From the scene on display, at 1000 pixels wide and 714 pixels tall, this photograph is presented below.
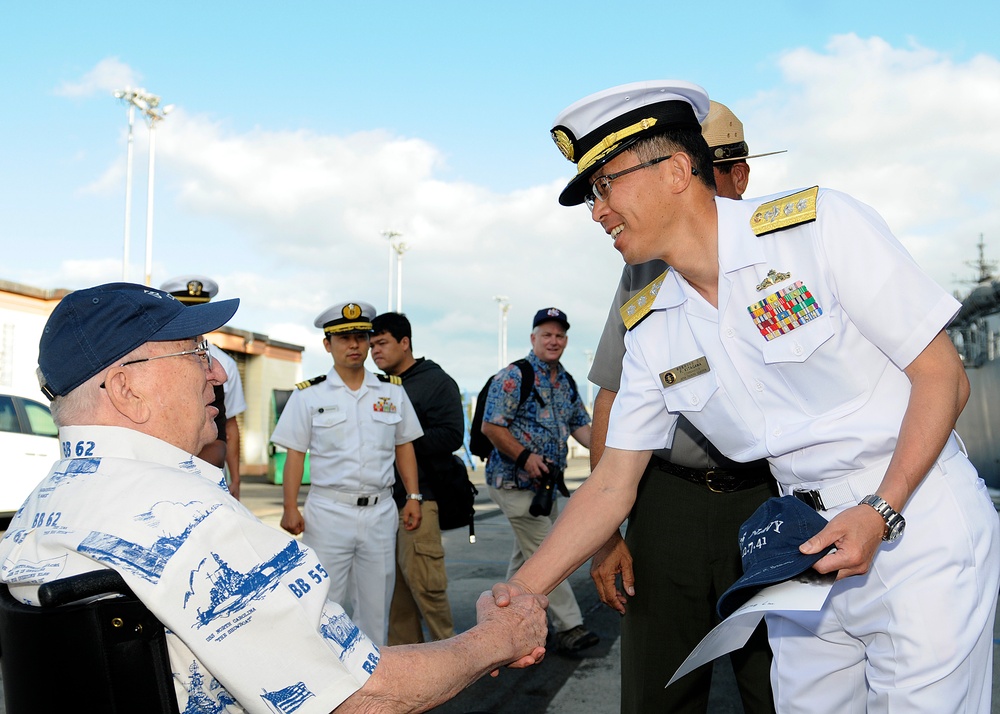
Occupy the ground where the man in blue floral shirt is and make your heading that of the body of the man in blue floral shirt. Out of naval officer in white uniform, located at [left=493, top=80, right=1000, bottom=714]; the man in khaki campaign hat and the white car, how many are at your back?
1

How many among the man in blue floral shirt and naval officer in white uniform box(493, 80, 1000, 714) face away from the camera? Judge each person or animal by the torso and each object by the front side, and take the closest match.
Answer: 0

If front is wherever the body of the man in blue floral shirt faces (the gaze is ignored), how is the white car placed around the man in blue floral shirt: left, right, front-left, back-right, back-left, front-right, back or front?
back

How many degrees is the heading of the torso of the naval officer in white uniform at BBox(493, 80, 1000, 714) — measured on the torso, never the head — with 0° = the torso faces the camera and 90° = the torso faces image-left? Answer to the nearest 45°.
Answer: approximately 45°

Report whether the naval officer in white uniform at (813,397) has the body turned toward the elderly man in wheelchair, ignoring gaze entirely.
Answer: yes

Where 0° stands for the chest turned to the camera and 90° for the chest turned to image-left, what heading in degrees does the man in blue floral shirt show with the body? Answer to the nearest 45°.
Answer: approximately 315°

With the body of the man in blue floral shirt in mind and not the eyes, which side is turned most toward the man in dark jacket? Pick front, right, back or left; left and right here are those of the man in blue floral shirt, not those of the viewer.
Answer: right

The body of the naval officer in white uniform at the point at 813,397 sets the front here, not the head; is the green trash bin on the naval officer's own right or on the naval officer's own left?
on the naval officer's own right

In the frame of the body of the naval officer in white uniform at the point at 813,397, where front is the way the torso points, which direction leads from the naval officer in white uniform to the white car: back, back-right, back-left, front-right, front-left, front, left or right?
right

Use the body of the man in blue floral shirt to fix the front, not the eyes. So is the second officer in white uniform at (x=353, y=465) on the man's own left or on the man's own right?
on the man's own right

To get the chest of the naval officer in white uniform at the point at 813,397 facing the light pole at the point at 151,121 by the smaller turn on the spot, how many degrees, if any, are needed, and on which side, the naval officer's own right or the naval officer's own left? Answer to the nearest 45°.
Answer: approximately 90° to the naval officer's own right

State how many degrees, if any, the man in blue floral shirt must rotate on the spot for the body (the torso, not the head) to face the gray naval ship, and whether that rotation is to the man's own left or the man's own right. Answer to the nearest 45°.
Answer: approximately 90° to the man's own left

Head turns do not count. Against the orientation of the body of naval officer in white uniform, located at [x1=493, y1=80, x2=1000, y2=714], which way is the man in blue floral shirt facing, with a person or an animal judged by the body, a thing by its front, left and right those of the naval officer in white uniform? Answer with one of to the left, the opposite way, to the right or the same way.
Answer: to the left

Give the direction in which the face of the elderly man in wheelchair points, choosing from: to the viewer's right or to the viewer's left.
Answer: to the viewer's right

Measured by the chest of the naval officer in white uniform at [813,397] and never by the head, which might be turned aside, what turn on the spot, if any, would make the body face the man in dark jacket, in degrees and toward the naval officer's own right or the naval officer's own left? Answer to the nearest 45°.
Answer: approximately 90° to the naval officer's own right
